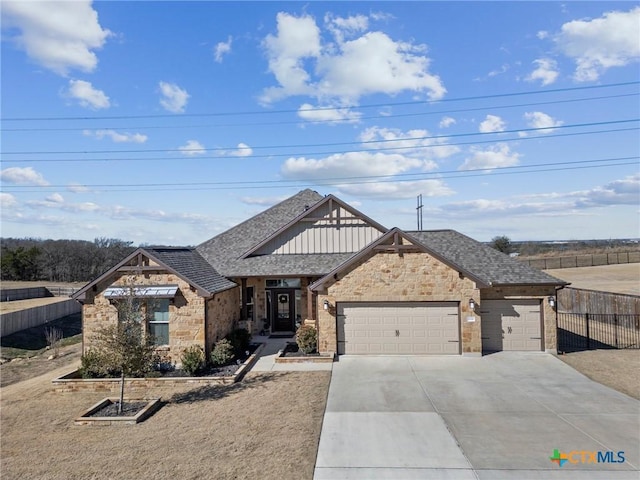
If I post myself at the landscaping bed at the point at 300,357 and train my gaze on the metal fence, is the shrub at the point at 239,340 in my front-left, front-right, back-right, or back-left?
back-left

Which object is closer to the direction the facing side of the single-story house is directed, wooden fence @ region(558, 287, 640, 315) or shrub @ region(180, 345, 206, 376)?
the shrub

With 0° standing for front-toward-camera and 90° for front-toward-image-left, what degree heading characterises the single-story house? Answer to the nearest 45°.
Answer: approximately 0°

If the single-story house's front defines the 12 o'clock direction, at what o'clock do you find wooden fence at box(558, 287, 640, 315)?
The wooden fence is roughly at 8 o'clock from the single-story house.
